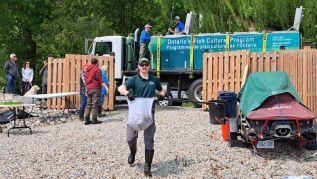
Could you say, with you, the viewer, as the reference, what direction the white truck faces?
facing to the left of the viewer

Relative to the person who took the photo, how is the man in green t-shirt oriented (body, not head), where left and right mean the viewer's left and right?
facing the viewer
